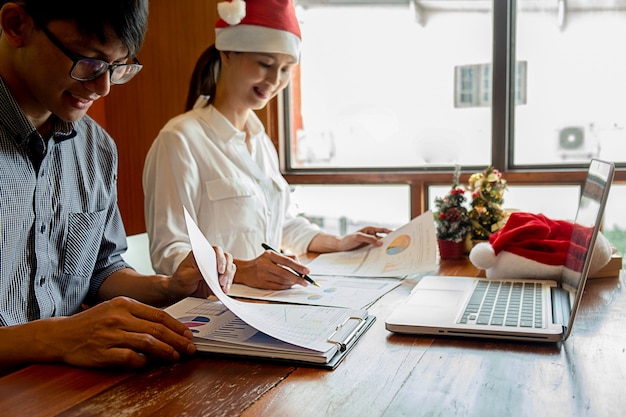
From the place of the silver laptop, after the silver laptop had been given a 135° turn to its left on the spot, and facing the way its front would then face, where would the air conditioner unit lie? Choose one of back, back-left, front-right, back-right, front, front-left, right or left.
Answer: back-left

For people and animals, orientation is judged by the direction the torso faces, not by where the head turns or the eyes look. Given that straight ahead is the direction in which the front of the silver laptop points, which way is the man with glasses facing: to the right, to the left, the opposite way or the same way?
the opposite way

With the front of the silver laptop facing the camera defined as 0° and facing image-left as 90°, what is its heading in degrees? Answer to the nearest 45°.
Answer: approximately 90°

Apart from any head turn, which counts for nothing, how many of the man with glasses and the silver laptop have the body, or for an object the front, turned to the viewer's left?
1

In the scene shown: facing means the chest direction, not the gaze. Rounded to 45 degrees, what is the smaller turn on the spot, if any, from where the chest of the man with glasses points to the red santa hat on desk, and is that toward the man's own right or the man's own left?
approximately 45° to the man's own left

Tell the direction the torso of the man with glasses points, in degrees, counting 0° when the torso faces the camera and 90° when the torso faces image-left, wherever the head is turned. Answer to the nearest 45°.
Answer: approximately 315°
